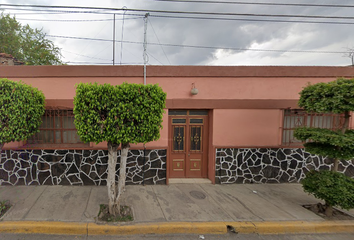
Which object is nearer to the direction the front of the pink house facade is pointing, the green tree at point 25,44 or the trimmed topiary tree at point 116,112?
the trimmed topiary tree

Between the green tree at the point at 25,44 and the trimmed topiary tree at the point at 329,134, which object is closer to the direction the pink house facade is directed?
the trimmed topiary tree

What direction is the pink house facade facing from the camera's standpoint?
toward the camera

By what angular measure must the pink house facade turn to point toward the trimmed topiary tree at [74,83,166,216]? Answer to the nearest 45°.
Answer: approximately 45° to its right

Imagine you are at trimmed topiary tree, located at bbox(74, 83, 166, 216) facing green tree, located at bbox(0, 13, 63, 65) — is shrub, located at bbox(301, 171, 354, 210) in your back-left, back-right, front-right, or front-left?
back-right

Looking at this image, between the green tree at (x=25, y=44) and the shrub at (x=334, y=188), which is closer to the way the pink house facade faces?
the shrub

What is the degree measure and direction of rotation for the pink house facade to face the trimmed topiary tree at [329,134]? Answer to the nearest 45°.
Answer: approximately 45° to its left

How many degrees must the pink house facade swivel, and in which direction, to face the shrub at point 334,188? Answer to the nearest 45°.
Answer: approximately 45° to its left
